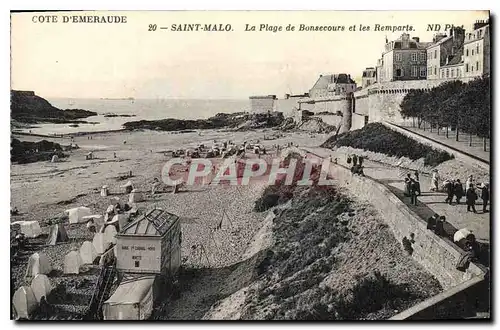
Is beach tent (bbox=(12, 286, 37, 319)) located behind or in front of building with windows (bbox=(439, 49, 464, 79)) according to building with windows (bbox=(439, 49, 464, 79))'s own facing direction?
in front

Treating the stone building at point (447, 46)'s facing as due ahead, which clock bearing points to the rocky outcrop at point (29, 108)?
The rocky outcrop is roughly at 1 o'clock from the stone building.

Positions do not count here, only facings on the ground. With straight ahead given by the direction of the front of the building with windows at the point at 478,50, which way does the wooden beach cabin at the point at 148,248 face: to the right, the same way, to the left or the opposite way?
to the left

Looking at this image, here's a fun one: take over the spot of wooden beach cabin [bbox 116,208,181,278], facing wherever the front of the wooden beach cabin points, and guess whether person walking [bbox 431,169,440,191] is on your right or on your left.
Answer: on your left

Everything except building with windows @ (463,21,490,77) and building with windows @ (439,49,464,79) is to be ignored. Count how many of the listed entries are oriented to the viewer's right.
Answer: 0

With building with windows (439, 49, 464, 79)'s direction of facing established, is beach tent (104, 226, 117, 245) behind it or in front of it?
in front

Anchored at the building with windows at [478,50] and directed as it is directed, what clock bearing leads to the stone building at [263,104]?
The stone building is roughly at 1 o'clock from the building with windows.

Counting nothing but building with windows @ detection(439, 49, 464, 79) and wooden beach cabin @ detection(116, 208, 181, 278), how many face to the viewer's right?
0

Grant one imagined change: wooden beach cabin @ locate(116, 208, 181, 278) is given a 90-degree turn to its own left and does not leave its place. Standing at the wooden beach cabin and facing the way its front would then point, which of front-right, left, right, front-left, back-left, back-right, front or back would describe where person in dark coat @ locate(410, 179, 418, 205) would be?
front

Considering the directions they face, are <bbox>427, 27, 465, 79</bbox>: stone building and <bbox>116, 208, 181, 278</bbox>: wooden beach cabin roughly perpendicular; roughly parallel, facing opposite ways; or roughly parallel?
roughly perpendicular
